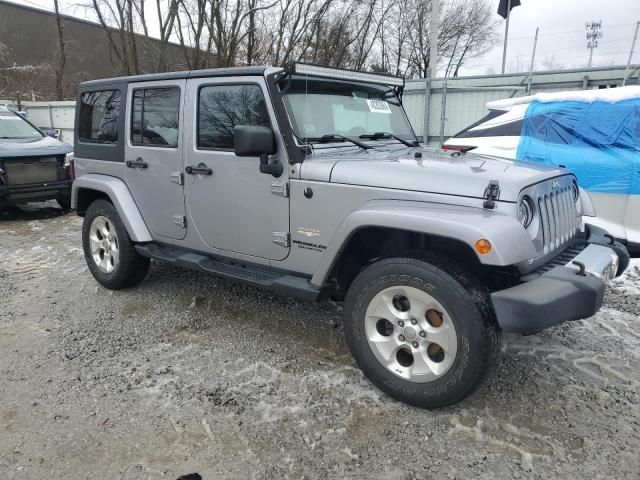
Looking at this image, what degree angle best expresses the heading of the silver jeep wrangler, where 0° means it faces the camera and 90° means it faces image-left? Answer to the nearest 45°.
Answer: approximately 315°

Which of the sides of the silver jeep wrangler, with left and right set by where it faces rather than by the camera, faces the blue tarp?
left
